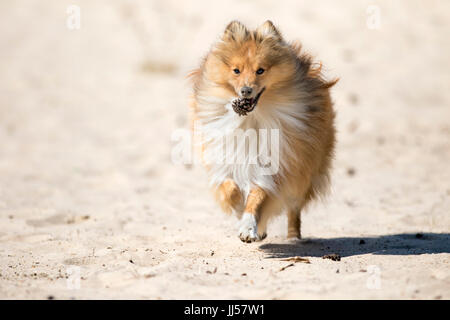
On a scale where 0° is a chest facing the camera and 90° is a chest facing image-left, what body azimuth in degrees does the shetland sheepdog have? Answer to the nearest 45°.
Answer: approximately 0°
